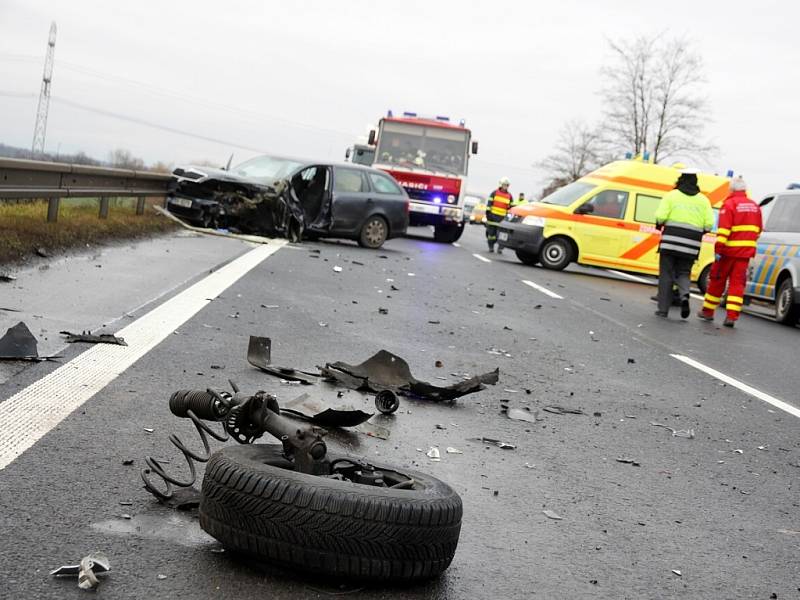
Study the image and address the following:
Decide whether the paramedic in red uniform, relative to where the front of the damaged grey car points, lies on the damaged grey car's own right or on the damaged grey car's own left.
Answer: on the damaged grey car's own left

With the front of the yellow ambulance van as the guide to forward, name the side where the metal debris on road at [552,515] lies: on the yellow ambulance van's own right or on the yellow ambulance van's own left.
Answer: on the yellow ambulance van's own left

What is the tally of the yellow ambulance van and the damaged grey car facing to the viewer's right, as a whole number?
0

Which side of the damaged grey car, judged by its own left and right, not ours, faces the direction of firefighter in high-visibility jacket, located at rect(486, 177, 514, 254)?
back

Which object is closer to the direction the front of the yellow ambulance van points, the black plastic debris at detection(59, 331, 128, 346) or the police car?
the black plastic debris

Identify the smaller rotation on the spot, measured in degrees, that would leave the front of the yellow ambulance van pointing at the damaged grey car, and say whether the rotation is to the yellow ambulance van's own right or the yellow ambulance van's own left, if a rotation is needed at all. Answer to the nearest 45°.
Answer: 0° — it already faces it

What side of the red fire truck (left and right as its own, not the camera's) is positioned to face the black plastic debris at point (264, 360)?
front

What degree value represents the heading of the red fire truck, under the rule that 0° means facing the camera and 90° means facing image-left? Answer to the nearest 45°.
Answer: approximately 0°

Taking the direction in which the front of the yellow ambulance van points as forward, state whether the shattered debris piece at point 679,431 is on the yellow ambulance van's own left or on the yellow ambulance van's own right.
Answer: on the yellow ambulance van's own left

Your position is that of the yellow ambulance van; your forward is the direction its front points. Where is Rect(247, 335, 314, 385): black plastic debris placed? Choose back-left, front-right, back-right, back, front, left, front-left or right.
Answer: front-left

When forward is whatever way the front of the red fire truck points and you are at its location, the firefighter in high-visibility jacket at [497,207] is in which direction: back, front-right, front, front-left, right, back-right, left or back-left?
front-left

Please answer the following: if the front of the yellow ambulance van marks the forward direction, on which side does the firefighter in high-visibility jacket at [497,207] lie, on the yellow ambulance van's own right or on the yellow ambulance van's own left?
on the yellow ambulance van's own right

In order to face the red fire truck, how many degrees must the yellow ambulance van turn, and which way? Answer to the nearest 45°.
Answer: approximately 90° to its right

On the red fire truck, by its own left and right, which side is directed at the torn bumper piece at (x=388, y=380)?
front
